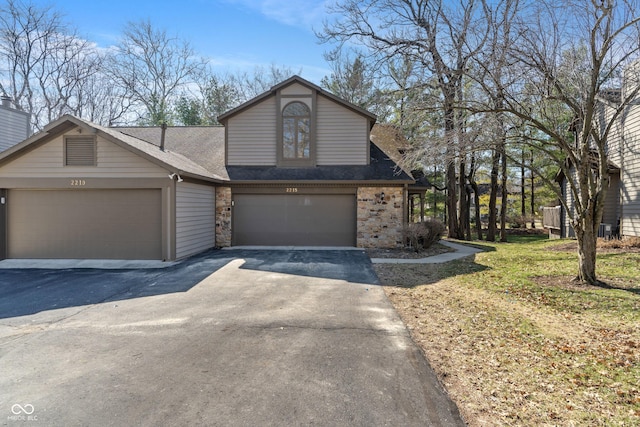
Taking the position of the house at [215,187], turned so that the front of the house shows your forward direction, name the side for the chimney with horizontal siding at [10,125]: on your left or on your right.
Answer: on your right

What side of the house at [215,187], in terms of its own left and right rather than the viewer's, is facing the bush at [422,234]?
left

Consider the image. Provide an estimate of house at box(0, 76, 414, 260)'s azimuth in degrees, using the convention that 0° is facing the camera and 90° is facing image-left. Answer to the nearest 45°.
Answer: approximately 0°

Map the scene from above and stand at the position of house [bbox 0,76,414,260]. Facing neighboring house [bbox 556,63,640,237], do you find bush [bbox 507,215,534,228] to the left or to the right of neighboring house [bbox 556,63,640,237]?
left

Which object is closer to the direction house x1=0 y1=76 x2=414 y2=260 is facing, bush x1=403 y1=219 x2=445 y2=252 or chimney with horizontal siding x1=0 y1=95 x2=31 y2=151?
the bush

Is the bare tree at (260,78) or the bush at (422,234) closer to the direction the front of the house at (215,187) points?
the bush

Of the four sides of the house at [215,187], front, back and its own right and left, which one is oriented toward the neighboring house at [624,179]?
left

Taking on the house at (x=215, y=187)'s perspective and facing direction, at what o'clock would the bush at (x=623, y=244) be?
The bush is roughly at 10 o'clock from the house.

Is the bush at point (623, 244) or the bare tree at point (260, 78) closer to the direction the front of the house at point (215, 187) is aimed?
the bush
